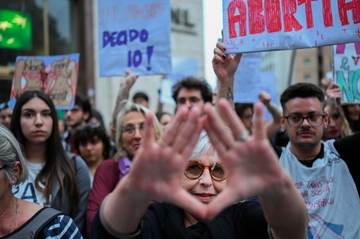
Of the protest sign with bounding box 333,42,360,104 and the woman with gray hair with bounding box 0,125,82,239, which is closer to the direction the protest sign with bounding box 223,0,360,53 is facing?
the woman with gray hair

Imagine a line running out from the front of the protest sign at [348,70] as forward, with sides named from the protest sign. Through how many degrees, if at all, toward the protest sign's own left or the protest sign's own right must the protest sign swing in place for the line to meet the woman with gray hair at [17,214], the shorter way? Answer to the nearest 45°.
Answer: approximately 45° to the protest sign's own right

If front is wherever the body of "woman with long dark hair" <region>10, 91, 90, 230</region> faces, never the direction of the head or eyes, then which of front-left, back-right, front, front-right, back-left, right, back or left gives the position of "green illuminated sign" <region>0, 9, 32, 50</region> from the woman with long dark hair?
back

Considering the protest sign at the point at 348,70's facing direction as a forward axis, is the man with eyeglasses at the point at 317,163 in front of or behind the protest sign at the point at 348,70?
in front

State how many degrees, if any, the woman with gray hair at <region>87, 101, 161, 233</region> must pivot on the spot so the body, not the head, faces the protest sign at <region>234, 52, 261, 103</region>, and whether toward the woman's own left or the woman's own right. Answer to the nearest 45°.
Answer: approximately 90° to the woman's own left

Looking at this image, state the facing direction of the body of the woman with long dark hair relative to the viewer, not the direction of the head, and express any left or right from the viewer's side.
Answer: facing the viewer

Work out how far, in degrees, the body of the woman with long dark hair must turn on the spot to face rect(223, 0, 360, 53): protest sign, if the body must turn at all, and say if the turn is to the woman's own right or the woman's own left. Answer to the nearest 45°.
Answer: approximately 45° to the woman's own left

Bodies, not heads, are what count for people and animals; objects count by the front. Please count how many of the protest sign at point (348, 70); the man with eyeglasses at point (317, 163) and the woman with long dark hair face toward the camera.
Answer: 3

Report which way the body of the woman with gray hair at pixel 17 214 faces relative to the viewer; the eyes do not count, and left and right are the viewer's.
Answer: facing the viewer and to the left of the viewer

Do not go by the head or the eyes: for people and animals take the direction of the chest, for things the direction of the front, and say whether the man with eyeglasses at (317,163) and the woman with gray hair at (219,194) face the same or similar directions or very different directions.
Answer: same or similar directions

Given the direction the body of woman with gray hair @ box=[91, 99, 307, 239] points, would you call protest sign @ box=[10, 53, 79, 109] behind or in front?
behind

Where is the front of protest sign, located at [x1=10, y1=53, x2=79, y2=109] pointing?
toward the camera

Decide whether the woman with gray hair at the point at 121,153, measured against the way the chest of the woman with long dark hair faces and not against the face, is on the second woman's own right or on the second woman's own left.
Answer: on the second woman's own left

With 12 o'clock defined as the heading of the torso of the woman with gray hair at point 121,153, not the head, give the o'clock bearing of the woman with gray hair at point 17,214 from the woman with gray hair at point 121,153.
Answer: the woman with gray hair at point 17,214 is roughly at 2 o'clock from the woman with gray hair at point 121,153.

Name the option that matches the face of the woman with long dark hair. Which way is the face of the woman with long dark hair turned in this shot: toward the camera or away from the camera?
toward the camera

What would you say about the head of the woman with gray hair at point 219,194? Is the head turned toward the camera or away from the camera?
toward the camera

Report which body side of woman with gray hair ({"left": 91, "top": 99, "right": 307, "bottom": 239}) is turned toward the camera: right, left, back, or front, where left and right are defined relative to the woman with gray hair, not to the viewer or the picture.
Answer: front
